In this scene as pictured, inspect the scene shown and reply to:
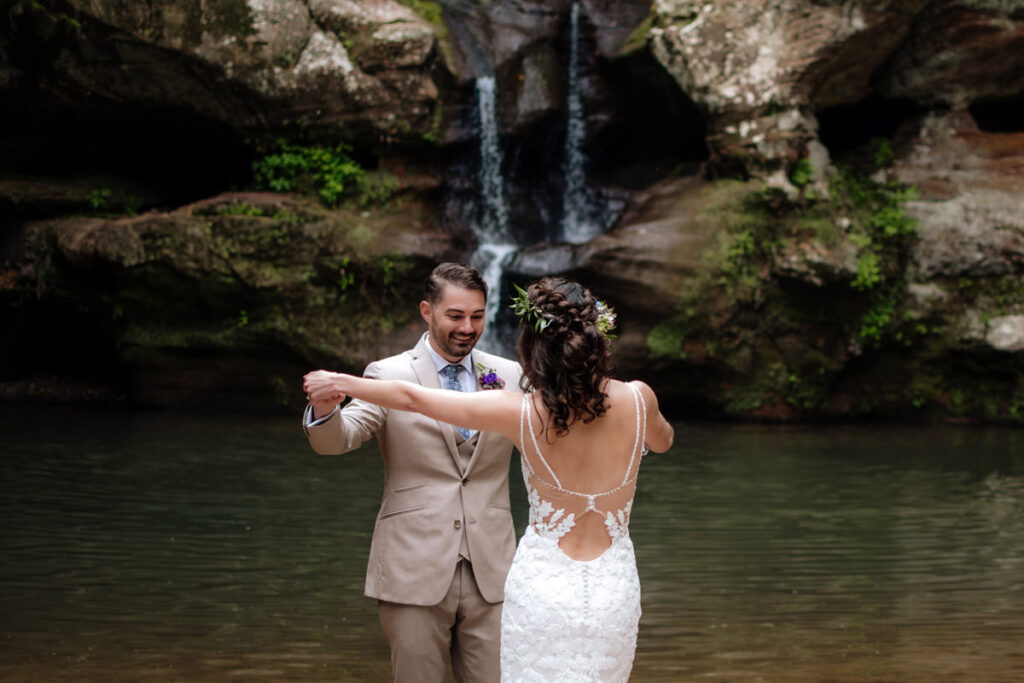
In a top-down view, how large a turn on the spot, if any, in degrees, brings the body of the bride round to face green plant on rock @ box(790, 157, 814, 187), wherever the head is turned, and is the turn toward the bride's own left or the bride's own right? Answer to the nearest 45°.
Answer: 0° — they already face it

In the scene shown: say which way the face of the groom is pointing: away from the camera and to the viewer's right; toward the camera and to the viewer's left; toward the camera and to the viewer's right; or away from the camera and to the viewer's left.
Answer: toward the camera and to the viewer's right

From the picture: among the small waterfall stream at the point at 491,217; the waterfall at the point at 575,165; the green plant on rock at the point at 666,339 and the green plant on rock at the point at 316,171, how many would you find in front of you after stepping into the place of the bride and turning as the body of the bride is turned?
4

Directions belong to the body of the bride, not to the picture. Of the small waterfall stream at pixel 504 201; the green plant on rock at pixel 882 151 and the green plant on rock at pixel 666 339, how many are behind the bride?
0

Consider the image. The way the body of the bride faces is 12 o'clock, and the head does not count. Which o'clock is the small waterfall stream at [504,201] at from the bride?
The small waterfall stream is roughly at 12 o'clock from the bride.

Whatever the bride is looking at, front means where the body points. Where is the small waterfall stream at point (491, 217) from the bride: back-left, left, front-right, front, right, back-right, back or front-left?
front

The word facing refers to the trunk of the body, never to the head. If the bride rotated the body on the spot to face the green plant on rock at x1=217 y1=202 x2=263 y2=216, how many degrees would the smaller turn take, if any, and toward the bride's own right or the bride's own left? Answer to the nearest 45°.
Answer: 0° — they already face it

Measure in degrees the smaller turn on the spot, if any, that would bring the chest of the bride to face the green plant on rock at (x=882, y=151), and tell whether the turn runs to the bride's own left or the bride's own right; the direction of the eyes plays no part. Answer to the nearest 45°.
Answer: approximately 45° to the bride's own right

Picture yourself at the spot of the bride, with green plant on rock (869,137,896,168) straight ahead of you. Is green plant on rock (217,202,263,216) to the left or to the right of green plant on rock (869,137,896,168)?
left

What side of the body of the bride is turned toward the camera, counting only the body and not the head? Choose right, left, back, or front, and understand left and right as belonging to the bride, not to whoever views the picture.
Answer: back

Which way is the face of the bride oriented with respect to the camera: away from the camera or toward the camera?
away from the camera

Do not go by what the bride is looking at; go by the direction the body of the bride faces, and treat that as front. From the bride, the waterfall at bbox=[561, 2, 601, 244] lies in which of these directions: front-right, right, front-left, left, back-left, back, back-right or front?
front

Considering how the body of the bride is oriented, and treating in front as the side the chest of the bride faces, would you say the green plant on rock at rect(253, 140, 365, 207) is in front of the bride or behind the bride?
in front
